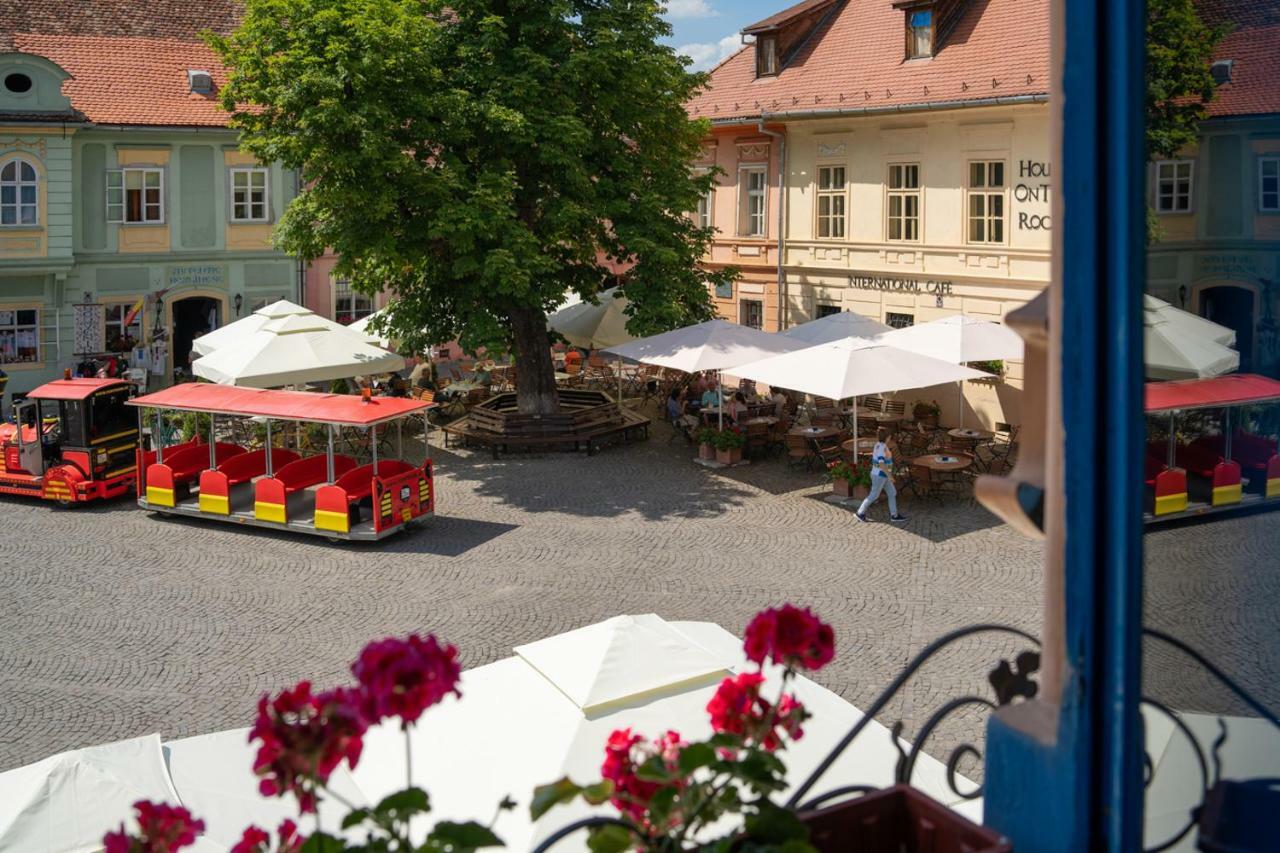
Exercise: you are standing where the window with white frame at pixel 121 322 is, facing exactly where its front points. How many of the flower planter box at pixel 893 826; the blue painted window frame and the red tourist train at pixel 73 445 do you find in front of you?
3

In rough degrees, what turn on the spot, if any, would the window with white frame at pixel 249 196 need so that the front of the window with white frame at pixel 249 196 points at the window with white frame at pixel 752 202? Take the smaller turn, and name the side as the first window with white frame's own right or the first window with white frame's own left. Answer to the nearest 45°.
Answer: approximately 90° to the first window with white frame's own left

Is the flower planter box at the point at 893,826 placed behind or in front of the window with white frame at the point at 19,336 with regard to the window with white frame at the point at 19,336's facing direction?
in front

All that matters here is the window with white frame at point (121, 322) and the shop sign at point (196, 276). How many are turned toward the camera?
2

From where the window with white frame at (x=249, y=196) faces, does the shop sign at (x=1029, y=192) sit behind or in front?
in front

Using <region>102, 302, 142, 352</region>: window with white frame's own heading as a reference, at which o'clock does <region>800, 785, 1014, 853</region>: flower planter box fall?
The flower planter box is roughly at 12 o'clock from the window with white frame.

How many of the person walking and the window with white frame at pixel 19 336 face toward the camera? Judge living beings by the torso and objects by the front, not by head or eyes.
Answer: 1

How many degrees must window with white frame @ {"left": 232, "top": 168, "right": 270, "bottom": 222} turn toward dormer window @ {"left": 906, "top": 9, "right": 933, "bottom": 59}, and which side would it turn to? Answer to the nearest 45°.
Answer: approximately 45° to its left
